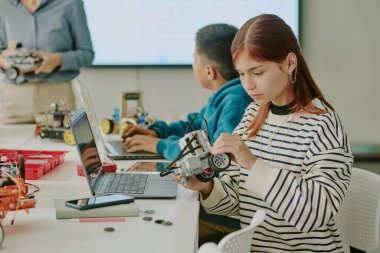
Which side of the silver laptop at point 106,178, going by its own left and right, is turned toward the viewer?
right

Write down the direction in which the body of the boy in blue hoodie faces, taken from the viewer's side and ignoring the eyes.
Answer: to the viewer's left

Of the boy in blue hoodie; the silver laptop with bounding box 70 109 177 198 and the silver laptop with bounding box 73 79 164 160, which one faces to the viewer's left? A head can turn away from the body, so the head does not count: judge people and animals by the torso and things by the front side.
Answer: the boy in blue hoodie

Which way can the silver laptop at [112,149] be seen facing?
to the viewer's right

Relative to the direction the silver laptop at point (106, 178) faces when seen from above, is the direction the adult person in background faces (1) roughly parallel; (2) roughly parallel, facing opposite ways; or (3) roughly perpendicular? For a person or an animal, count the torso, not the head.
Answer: roughly perpendicular

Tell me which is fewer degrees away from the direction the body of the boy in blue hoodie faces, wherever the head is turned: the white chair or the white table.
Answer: the white table

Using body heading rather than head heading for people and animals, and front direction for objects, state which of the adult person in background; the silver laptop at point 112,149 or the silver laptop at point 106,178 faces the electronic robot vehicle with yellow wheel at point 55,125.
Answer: the adult person in background

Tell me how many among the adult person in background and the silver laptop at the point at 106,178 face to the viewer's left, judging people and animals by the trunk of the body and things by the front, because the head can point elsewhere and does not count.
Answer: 0

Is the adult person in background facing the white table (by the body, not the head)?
yes

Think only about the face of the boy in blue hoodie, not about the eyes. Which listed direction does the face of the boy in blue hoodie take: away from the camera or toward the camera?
away from the camera
